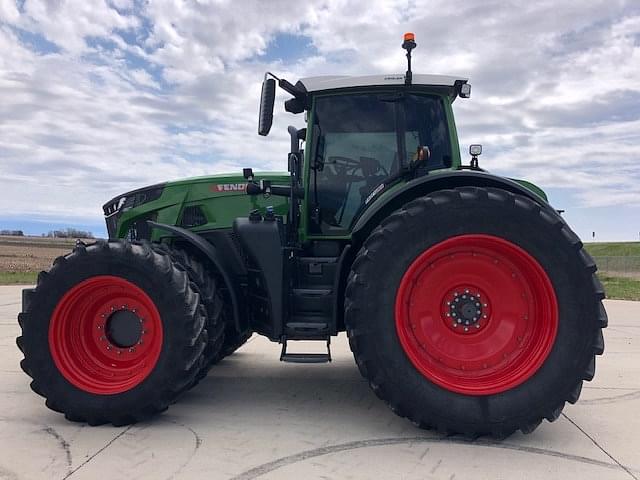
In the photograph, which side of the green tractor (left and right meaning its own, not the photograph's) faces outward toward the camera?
left
